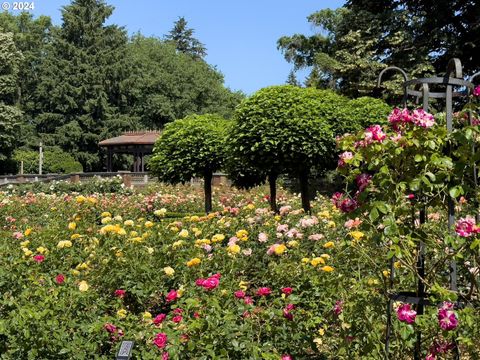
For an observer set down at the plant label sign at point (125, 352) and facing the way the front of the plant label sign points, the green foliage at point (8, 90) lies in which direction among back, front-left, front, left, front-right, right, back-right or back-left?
back

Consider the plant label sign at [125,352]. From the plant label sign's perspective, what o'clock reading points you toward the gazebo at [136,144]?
The gazebo is roughly at 6 o'clock from the plant label sign.

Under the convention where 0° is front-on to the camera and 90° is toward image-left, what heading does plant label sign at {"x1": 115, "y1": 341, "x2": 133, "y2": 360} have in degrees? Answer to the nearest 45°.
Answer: approximately 0°

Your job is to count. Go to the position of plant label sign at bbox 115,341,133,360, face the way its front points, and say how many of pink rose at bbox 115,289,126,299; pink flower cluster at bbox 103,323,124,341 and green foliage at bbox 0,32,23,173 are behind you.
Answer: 3

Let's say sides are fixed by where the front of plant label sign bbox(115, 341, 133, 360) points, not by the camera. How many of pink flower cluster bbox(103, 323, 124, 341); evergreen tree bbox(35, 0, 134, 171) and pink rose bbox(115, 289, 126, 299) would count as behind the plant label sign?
3

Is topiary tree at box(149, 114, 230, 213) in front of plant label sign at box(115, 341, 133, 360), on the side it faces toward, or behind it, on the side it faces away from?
behind

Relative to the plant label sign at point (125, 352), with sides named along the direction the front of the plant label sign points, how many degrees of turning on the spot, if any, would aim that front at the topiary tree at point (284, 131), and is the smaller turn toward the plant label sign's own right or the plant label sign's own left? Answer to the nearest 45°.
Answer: approximately 180°

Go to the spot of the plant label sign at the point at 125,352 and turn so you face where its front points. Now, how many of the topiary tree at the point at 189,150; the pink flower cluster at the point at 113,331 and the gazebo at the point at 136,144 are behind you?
3

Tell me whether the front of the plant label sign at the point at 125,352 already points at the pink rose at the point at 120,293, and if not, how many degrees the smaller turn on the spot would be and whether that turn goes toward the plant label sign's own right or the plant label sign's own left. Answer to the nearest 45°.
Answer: approximately 180°

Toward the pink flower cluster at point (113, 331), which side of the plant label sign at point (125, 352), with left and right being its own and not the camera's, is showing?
back

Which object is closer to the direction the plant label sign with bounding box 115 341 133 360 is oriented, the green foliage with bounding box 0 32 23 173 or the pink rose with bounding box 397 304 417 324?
the pink rose

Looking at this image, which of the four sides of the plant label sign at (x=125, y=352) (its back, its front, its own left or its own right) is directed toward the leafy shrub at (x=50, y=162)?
back
